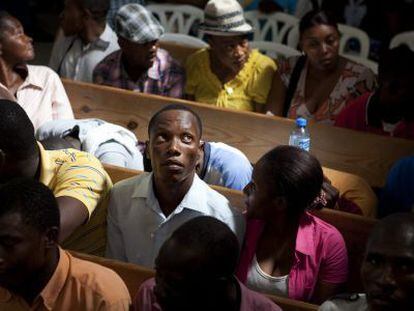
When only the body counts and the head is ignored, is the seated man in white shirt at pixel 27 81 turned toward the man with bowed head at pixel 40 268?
yes

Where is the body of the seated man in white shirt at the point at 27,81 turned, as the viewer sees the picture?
toward the camera

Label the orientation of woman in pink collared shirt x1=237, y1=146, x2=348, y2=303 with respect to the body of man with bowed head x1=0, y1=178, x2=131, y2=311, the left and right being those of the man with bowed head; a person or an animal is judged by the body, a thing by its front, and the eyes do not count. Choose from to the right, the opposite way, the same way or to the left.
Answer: the same way

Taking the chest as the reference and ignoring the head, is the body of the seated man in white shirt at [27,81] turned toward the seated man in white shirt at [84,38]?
no

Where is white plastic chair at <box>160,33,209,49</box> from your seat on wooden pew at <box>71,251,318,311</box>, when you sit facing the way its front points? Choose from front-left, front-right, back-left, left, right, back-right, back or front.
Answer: back-right

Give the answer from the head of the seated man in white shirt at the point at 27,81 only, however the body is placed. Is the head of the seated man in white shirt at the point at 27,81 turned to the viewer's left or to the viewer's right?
to the viewer's right

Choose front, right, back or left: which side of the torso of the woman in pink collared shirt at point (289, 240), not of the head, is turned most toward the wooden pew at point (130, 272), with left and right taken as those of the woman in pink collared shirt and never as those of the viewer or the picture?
front

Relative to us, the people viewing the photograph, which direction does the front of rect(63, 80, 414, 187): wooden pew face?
facing the viewer and to the left of the viewer

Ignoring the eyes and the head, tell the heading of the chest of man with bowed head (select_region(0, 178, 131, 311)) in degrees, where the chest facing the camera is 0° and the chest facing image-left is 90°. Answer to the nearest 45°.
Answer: approximately 45°

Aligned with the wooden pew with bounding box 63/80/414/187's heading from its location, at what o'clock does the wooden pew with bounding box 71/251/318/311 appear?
the wooden pew with bounding box 71/251/318/311 is roughly at 11 o'clock from the wooden pew with bounding box 63/80/414/187.

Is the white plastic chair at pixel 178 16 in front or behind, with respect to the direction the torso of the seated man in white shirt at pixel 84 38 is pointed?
behind

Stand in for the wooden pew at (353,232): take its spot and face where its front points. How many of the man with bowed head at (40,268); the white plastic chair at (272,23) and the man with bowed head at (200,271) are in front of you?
2

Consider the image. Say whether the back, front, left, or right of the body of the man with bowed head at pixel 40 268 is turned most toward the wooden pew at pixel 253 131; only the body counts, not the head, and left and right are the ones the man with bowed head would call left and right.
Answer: back

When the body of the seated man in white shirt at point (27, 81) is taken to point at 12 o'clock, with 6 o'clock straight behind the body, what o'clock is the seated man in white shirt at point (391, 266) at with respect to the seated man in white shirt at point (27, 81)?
the seated man in white shirt at point (391, 266) is roughly at 11 o'clock from the seated man in white shirt at point (27, 81).

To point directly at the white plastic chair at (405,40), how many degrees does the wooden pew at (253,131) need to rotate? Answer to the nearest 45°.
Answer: approximately 180°

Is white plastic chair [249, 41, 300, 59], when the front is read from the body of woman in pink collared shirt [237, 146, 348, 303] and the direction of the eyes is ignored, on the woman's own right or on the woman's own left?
on the woman's own right

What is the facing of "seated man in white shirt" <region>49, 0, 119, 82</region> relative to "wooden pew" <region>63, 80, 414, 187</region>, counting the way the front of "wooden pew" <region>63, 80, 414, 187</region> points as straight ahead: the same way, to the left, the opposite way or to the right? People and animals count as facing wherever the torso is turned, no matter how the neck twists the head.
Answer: the same way

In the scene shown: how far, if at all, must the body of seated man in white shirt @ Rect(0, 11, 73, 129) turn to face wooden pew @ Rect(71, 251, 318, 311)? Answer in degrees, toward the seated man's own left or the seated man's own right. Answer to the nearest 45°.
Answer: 0° — they already face it

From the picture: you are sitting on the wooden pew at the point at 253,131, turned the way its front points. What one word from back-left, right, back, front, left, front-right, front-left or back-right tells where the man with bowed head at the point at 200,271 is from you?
front-left
